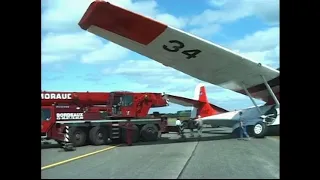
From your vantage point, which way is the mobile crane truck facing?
to the viewer's left

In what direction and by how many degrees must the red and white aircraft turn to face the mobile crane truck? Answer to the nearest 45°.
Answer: approximately 180°

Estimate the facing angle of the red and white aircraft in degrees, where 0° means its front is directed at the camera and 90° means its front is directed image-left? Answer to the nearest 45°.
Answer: approximately 315°

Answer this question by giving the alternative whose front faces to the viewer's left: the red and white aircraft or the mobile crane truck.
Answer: the mobile crane truck

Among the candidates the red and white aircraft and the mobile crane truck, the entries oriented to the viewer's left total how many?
1
